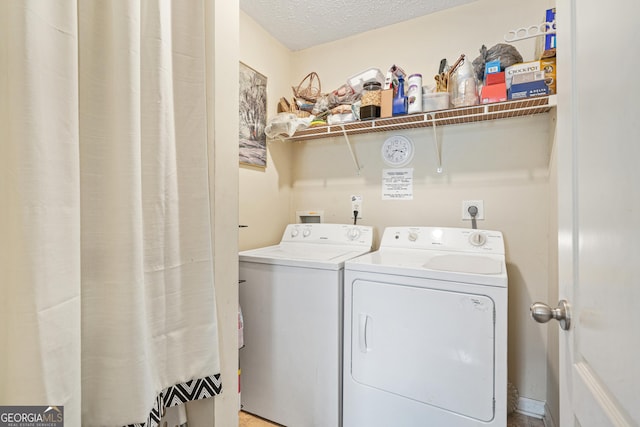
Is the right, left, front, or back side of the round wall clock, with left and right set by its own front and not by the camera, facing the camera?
front

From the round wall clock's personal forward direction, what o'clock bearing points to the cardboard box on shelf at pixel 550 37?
The cardboard box on shelf is roughly at 10 o'clock from the round wall clock.

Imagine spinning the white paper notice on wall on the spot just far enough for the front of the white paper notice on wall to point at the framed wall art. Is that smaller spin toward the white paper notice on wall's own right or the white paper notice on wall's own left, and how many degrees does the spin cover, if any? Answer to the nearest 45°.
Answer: approximately 90° to the white paper notice on wall's own right

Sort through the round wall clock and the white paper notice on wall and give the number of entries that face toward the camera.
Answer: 2

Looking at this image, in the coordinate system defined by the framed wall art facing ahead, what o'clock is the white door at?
The white door is roughly at 1 o'clock from the framed wall art.

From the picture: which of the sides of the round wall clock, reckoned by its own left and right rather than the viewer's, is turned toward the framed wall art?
right

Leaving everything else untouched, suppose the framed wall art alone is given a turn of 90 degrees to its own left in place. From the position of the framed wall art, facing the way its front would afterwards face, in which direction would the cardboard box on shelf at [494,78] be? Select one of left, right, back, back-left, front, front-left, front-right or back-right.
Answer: right

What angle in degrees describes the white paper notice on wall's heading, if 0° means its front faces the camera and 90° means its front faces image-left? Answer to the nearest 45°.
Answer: approximately 0°

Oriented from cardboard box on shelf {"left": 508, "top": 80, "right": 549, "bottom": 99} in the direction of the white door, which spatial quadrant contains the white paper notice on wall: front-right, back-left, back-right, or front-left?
back-right

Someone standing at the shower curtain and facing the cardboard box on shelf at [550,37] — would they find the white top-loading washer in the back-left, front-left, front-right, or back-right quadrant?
front-left

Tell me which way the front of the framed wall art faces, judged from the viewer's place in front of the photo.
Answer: facing the viewer and to the right of the viewer

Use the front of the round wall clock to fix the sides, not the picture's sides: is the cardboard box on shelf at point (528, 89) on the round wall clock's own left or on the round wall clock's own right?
on the round wall clock's own left
